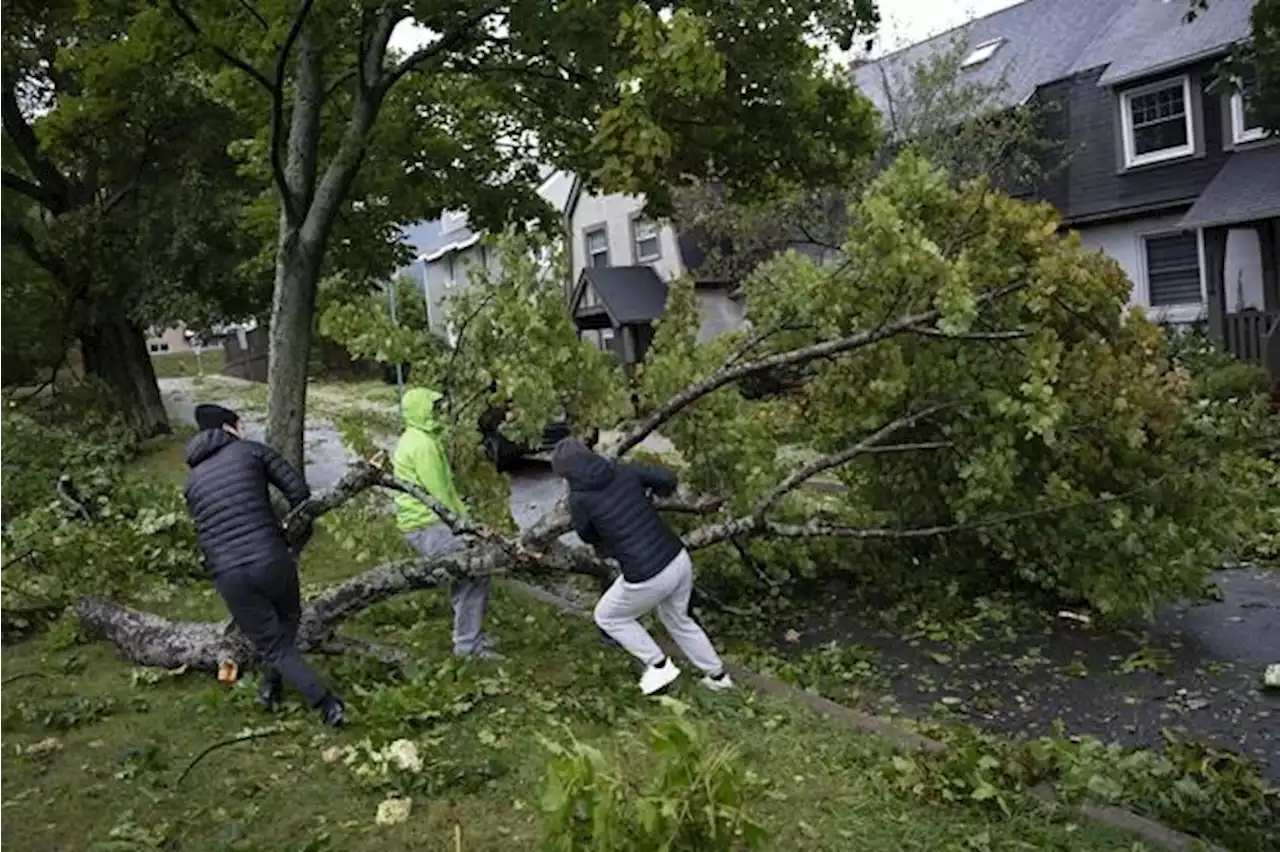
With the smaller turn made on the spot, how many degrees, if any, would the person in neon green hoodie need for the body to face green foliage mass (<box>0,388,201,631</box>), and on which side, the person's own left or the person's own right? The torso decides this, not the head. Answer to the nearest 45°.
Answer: approximately 135° to the person's own left

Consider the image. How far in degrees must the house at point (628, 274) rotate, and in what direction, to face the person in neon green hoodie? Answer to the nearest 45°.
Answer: approximately 45° to its left

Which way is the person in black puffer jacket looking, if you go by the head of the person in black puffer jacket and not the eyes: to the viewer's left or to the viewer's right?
to the viewer's right

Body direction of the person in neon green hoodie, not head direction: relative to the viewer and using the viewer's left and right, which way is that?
facing to the right of the viewer

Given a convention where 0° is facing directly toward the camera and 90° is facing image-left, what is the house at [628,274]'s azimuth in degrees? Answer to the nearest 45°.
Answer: approximately 45°

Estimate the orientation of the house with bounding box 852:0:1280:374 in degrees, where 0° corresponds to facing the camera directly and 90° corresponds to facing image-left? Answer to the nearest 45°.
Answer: approximately 45°

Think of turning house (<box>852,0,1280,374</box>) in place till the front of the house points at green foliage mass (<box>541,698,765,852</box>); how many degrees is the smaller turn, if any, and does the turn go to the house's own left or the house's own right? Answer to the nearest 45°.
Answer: approximately 45° to the house's own left

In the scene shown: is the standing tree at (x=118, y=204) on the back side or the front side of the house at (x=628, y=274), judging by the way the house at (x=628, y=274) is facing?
on the front side

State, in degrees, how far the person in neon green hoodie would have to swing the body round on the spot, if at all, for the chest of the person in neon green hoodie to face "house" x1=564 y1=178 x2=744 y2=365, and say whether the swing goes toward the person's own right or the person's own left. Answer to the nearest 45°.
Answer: approximately 90° to the person's own left

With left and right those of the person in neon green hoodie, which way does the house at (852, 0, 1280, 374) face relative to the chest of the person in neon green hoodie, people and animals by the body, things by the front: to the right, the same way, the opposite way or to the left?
the opposite way

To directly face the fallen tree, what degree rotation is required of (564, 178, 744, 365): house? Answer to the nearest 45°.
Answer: approximately 45° to its left
